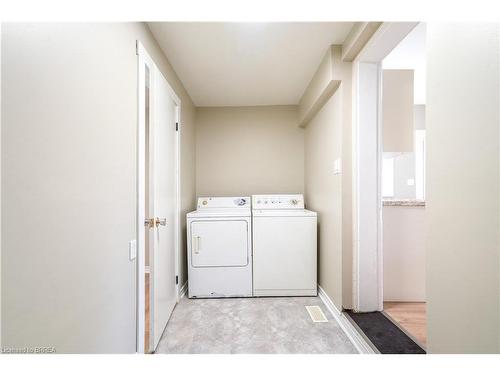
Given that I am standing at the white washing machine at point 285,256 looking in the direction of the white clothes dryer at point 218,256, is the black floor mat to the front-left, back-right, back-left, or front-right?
back-left

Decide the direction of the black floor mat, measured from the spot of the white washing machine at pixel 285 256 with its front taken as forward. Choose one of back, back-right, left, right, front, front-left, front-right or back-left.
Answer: front-left

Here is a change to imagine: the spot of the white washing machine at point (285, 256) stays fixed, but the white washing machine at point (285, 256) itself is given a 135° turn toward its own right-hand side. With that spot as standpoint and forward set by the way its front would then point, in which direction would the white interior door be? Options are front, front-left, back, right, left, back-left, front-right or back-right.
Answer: left

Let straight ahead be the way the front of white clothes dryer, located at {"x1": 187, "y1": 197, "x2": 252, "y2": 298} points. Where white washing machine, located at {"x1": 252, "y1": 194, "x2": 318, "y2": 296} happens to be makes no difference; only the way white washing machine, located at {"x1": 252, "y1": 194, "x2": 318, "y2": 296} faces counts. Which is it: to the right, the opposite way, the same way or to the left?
the same way

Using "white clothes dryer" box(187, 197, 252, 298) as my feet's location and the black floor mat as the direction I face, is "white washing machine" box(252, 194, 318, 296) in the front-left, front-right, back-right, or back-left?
front-left

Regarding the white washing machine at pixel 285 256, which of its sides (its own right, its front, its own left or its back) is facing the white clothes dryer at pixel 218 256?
right

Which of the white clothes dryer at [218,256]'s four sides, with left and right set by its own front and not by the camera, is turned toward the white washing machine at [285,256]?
left

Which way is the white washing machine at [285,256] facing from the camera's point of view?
toward the camera

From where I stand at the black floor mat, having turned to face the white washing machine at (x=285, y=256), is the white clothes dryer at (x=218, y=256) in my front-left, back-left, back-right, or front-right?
front-left

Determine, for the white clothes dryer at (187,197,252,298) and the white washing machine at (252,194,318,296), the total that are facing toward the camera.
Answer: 2

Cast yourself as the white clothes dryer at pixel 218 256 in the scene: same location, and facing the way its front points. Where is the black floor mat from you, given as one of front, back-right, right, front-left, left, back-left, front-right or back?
front-left

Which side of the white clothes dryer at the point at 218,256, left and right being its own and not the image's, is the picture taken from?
front

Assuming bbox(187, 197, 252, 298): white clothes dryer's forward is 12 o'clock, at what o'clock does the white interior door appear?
The white interior door is roughly at 1 o'clock from the white clothes dryer.
